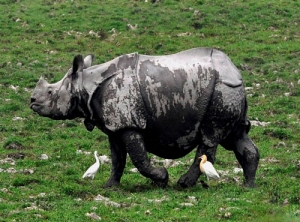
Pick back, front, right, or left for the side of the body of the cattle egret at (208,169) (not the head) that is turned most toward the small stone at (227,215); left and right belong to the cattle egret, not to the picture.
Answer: left

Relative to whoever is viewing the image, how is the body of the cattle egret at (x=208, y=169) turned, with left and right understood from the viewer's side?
facing to the left of the viewer

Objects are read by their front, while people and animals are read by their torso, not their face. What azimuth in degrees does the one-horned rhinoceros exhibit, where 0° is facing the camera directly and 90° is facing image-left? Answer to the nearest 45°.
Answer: approximately 90°

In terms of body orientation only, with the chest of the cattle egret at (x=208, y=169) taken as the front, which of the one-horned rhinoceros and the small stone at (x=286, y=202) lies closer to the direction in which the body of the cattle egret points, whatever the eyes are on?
the one-horned rhinoceros

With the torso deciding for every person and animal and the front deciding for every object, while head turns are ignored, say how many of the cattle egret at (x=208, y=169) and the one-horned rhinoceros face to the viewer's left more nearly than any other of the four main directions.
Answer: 2

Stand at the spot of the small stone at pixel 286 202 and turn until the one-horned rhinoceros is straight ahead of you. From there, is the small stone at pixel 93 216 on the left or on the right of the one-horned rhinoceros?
left

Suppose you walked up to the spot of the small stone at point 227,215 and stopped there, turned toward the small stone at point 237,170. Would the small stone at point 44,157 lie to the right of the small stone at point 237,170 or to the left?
left
